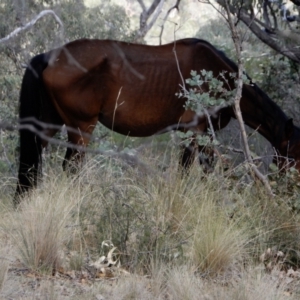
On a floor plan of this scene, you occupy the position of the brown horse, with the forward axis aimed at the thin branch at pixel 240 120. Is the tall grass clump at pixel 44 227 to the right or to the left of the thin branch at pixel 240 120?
right

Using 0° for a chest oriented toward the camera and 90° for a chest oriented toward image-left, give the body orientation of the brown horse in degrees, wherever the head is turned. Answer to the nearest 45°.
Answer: approximately 270°

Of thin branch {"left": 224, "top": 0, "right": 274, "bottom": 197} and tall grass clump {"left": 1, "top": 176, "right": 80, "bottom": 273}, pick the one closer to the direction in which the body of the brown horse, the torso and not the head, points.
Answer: the thin branch

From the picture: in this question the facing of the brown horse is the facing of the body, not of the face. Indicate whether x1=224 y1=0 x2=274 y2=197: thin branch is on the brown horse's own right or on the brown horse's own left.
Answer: on the brown horse's own right

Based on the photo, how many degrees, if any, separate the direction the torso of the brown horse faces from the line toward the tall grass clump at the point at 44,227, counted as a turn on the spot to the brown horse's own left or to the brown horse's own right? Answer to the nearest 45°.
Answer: approximately 90° to the brown horse's own right
